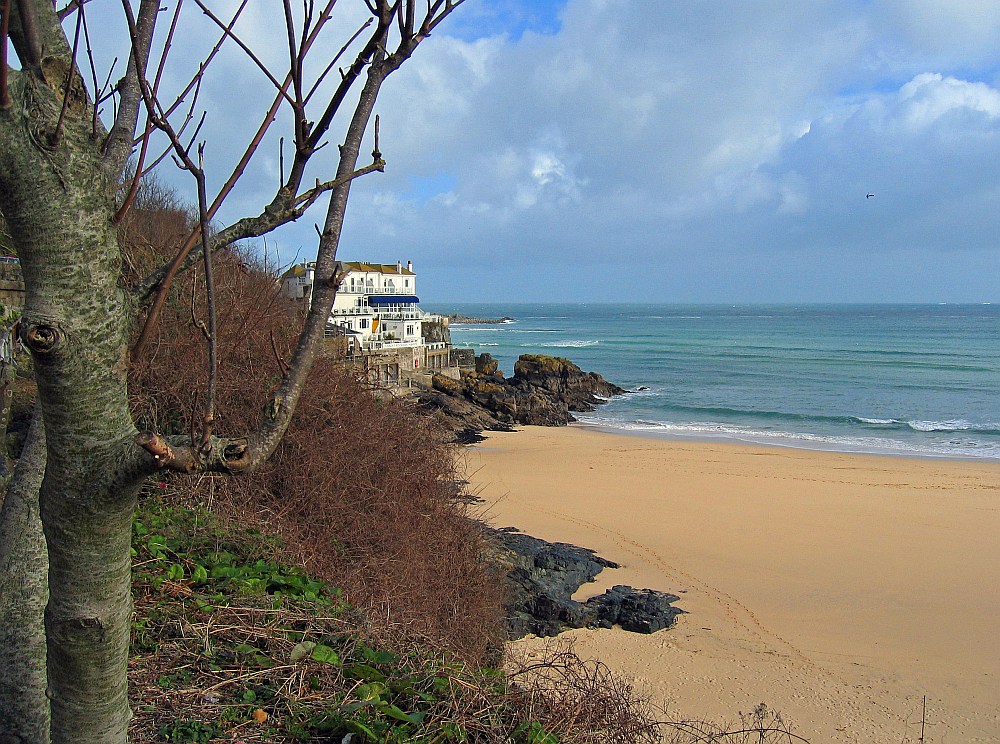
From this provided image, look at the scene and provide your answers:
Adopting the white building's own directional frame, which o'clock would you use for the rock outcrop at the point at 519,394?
The rock outcrop is roughly at 10 o'clock from the white building.

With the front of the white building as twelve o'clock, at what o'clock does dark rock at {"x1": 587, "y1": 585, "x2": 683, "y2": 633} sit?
The dark rock is roughly at 12 o'clock from the white building.

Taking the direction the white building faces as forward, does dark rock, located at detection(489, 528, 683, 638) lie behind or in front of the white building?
in front

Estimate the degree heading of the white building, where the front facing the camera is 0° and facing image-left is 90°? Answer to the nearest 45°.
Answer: approximately 0°

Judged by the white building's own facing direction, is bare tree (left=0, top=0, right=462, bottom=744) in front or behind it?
in front

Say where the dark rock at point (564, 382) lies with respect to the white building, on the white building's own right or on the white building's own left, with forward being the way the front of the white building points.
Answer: on the white building's own left
